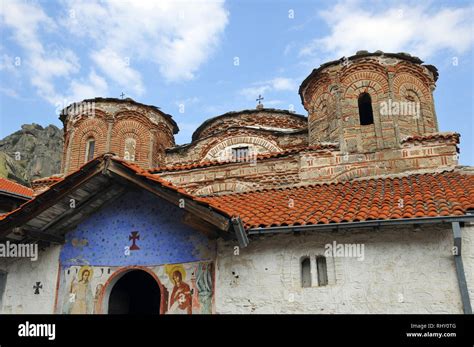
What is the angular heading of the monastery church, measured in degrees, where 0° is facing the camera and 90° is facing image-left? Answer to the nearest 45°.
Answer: approximately 0°

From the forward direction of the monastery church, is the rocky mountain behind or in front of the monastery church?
behind
